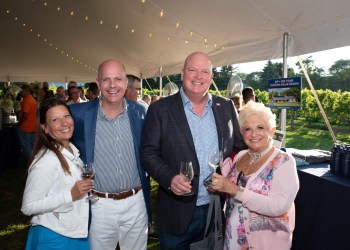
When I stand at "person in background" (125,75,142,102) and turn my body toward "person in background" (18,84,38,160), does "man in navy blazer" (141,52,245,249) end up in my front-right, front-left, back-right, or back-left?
back-left

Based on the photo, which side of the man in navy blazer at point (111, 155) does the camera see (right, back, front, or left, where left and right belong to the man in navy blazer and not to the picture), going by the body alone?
front

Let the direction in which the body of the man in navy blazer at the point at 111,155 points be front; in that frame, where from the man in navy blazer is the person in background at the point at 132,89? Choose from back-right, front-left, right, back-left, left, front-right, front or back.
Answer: back

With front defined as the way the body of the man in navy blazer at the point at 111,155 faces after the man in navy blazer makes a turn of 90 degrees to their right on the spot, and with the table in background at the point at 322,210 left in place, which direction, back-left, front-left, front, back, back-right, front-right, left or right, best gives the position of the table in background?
back

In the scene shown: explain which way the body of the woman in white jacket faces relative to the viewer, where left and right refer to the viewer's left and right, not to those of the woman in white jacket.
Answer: facing the viewer and to the right of the viewer

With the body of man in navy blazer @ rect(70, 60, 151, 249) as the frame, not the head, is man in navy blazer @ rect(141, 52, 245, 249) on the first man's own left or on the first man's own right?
on the first man's own left
